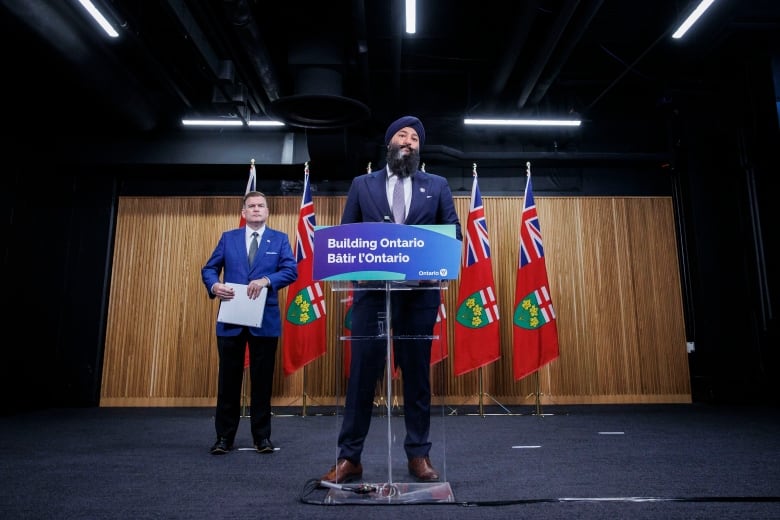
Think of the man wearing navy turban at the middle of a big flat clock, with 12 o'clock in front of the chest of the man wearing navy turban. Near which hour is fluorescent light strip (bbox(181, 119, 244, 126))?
The fluorescent light strip is roughly at 5 o'clock from the man wearing navy turban.

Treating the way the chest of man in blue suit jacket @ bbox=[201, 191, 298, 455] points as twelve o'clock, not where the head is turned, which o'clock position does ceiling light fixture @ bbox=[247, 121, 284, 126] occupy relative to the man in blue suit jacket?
The ceiling light fixture is roughly at 6 o'clock from the man in blue suit jacket.

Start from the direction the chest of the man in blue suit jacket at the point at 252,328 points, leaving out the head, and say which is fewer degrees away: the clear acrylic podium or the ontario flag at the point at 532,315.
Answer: the clear acrylic podium

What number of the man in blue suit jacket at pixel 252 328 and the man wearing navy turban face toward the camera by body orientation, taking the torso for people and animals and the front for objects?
2

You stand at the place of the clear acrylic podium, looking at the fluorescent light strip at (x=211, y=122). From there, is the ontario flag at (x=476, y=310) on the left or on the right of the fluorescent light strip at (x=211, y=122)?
right

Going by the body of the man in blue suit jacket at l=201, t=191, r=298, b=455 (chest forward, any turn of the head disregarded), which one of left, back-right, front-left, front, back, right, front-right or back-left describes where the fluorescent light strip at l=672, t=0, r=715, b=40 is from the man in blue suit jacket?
left

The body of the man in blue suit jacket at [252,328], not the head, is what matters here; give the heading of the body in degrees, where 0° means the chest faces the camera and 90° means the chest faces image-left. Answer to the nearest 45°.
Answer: approximately 0°

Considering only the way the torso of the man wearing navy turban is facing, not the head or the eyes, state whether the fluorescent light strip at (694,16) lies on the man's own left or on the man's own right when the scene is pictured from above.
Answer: on the man's own left

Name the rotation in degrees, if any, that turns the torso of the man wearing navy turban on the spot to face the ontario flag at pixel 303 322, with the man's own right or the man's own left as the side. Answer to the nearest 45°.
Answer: approximately 180°

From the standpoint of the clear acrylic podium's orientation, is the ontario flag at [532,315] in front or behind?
behind

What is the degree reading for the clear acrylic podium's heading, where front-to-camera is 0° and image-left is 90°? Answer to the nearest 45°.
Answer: approximately 0°
